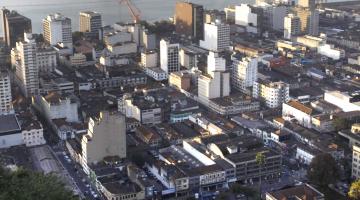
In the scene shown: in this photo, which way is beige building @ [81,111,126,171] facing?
to the viewer's left

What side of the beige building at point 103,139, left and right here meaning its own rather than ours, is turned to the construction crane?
right

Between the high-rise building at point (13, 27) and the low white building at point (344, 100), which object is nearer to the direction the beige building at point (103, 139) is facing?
the high-rise building

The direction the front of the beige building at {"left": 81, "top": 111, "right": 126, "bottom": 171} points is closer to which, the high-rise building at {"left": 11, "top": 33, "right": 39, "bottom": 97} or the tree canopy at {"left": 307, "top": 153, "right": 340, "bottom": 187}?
the high-rise building

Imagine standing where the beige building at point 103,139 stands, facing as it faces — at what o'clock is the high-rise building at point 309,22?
The high-rise building is roughly at 4 o'clock from the beige building.

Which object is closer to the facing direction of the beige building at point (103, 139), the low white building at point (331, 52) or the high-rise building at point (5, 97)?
the high-rise building

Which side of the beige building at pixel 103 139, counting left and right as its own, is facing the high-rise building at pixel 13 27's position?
right

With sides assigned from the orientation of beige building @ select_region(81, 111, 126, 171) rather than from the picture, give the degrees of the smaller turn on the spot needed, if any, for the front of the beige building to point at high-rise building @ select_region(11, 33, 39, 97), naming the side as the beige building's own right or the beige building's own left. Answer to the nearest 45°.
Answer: approximately 90° to the beige building's own right

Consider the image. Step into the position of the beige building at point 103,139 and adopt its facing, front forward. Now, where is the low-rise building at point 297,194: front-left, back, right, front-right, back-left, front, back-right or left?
back-left

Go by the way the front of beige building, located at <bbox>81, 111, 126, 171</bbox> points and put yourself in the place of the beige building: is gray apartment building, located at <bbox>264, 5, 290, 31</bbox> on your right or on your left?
on your right
